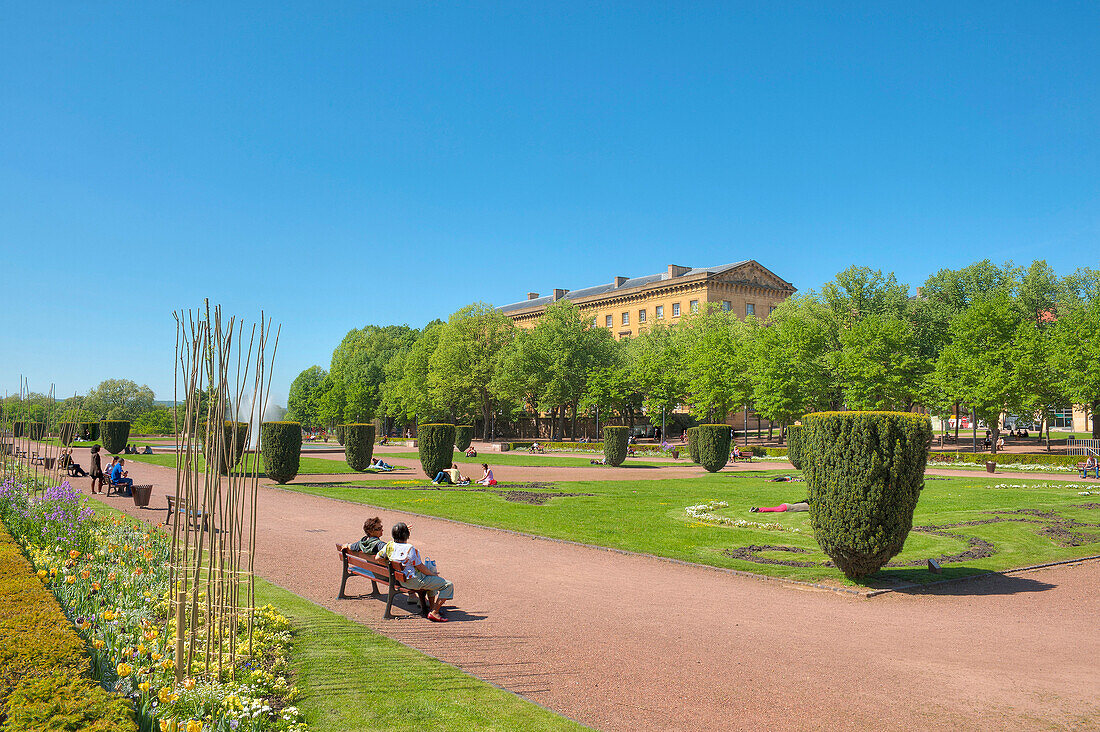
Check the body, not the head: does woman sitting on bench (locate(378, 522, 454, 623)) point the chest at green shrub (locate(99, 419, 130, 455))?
no

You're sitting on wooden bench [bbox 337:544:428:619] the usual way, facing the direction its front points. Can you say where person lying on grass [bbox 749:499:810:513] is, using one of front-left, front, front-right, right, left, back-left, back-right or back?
front

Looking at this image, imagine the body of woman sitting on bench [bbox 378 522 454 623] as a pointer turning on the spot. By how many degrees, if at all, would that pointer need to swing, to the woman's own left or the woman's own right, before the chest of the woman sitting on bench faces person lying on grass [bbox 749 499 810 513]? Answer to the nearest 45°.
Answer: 0° — they already face them

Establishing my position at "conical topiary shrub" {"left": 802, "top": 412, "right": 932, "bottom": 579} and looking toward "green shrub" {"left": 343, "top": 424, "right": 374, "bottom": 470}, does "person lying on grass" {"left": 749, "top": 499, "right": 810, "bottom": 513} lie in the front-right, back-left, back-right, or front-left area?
front-right

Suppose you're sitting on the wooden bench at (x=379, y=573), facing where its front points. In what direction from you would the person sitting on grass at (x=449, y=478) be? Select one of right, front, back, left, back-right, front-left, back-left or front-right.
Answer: front-left

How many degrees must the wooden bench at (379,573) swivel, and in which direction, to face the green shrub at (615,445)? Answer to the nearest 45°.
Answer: approximately 45° to its left

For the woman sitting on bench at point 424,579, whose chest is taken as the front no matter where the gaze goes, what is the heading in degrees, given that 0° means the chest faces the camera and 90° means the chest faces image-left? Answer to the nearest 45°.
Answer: approximately 225°

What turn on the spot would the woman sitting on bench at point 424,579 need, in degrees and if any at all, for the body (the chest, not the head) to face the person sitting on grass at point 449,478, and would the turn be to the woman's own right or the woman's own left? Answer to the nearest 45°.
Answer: approximately 45° to the woman's own left

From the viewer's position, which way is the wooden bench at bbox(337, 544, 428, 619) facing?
facing away from the viewer and to the right of the viewer

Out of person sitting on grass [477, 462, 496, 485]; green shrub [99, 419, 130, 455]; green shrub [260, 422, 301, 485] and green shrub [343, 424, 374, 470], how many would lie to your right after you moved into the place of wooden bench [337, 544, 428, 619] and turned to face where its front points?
0

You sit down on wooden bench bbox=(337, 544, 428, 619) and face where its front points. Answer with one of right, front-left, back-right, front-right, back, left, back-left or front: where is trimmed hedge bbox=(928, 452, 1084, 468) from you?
front
